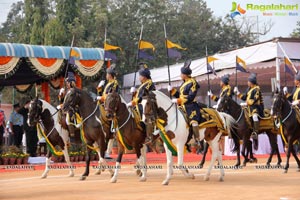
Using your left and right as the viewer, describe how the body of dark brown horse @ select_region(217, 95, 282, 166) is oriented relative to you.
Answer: facing to the left of the viewer

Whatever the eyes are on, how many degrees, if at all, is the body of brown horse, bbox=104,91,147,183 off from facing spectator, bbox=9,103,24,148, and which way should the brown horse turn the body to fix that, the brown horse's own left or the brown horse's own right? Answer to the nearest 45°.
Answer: approximately 90° to the brown horse's own right

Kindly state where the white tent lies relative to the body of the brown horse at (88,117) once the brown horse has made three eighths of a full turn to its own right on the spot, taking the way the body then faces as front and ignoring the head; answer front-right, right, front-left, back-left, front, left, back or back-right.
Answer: front-right

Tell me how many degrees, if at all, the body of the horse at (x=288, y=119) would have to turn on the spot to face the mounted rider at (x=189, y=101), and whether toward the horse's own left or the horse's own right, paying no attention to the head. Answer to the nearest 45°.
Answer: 0° — it already faces them

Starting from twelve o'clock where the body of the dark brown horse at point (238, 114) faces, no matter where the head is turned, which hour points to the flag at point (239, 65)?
The flag is roughly at 3 o'clock from the dark brown horse.

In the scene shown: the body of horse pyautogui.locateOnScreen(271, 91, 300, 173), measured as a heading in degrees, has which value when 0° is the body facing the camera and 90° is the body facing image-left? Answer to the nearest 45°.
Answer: approximately 45°

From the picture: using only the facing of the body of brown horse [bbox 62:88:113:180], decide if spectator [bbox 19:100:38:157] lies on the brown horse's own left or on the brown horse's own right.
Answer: on the brown horse's own right

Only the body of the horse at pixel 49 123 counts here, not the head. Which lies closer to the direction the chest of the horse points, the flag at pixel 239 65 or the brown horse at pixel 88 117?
the brown horse

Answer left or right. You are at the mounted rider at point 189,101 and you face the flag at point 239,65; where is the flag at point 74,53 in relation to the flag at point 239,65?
left
